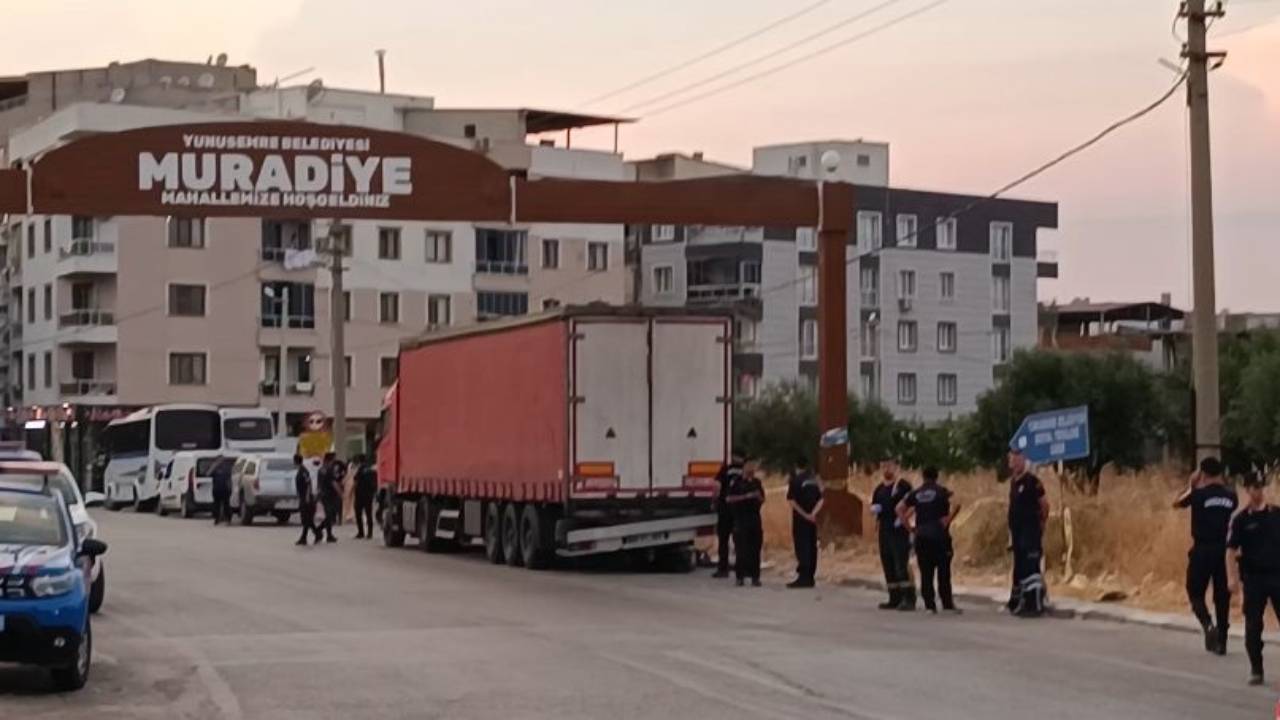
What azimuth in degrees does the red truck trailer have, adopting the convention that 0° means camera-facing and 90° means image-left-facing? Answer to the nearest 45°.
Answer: approximately 135°

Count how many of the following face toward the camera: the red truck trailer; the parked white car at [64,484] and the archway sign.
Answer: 2

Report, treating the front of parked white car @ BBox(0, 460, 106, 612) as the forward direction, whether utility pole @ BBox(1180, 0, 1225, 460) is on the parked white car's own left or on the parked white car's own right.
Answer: on the parked white car's own left

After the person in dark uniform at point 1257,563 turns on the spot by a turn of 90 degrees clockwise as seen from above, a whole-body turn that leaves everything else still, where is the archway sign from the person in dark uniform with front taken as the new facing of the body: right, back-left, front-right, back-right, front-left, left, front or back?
front-right

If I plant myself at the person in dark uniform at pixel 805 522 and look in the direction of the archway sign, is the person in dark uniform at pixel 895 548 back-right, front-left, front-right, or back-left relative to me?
back-left

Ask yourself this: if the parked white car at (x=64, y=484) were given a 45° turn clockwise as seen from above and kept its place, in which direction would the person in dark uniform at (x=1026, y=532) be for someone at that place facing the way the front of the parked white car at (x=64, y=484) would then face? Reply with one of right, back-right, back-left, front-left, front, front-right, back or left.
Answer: back-left

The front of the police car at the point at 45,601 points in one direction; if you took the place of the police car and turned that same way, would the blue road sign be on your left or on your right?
on your left

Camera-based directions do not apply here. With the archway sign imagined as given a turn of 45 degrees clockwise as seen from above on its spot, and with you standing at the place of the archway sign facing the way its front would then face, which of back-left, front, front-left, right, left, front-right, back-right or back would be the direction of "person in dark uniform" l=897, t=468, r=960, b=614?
left

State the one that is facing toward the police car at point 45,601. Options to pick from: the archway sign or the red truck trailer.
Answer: the archway sign
